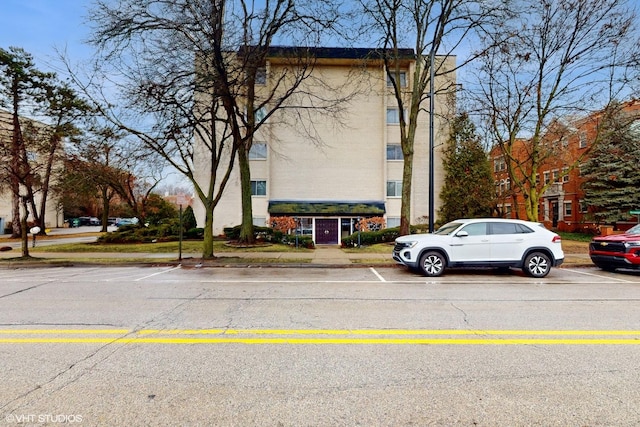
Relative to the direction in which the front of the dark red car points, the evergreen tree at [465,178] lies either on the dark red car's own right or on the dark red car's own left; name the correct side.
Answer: on the dark red car's own right

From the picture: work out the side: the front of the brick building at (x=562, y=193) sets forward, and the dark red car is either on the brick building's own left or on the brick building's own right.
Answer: on the brick building's own left

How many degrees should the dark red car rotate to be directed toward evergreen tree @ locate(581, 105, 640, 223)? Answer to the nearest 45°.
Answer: approximately 135° to its right

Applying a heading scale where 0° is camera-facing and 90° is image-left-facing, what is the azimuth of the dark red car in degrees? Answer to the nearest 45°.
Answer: approximately 45°

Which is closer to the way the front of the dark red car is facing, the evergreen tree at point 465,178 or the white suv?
the white suv

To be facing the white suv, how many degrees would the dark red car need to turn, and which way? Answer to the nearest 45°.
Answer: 0° — it already faces it

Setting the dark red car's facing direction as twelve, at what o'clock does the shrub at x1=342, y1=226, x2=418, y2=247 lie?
The shrub is roughly at 2 o'clock from the dark red car.

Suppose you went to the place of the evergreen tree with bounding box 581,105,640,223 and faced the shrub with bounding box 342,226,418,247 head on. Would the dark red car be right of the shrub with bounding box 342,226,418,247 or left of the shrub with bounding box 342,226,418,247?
left

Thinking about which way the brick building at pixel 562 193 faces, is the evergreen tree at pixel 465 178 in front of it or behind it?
in front

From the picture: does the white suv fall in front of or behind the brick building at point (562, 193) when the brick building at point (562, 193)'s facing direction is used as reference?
in front

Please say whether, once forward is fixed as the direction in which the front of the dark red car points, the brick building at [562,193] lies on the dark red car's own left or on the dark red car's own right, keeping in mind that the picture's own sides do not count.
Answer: on the dark red car's own right
